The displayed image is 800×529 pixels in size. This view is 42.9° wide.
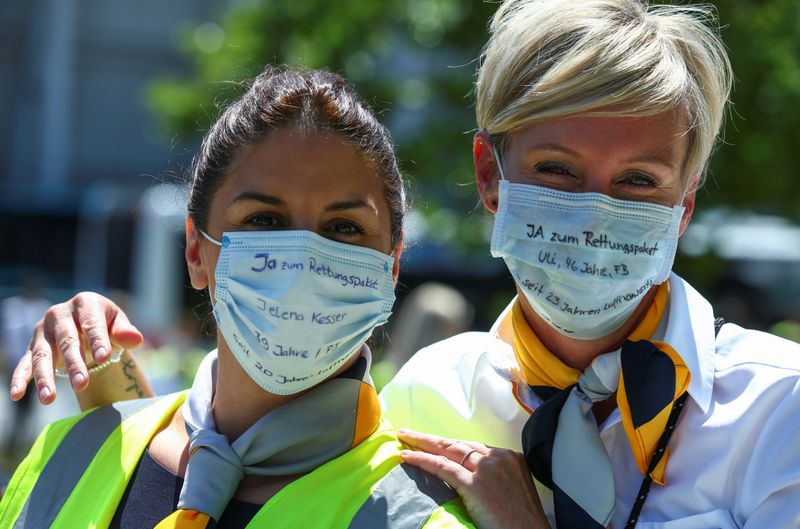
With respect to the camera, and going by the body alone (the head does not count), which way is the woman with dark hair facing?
toward the camera

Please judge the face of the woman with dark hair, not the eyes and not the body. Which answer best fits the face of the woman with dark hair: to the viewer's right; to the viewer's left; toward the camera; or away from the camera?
toward the camera

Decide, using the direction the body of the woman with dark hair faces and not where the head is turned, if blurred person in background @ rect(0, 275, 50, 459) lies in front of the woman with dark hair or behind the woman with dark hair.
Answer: behind

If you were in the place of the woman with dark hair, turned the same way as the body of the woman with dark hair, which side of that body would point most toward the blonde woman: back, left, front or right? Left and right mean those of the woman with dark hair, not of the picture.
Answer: left

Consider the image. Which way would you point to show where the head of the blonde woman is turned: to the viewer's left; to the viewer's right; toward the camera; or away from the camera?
toward the camera
